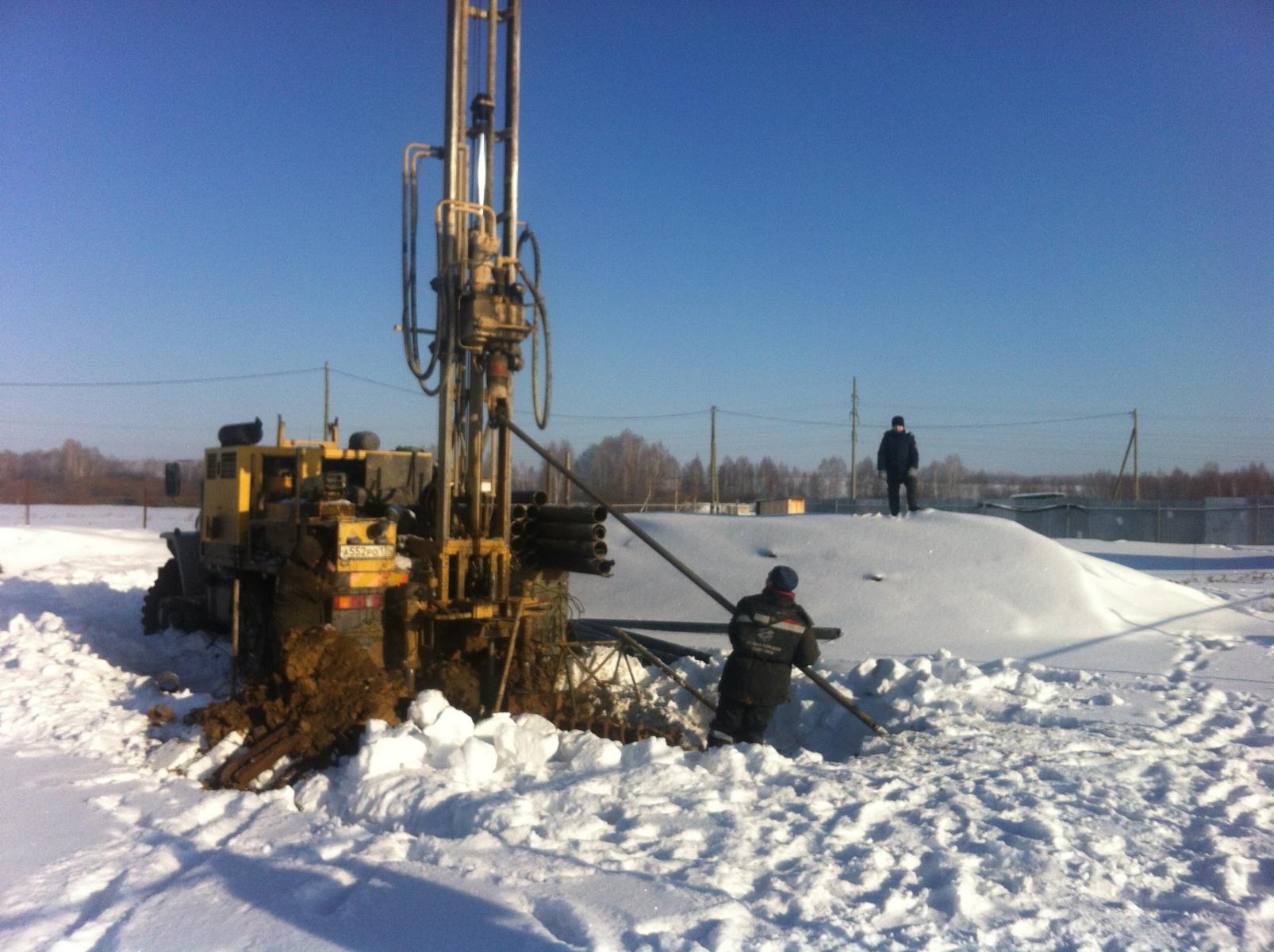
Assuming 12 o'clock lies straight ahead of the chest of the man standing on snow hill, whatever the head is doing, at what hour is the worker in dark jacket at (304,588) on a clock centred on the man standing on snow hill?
The worker in dark jacket is roughly at 1 o'clock from the man standing on snow hill.

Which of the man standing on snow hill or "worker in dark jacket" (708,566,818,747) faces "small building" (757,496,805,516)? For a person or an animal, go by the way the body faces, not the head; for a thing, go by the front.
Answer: the worker in dark jacket

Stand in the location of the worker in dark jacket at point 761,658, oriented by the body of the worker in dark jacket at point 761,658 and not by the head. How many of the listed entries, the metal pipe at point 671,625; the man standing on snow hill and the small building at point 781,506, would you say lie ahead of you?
3

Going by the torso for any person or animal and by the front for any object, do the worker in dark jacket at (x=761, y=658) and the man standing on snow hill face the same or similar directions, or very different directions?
very different directions

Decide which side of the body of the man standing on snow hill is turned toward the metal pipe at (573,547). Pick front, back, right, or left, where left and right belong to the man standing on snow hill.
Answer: front

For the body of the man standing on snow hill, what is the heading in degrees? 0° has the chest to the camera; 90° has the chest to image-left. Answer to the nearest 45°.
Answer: approximately 0°

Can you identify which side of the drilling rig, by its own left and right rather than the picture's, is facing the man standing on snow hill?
right

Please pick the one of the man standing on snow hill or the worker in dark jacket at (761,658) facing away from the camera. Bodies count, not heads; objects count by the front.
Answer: the worker in dark jacket

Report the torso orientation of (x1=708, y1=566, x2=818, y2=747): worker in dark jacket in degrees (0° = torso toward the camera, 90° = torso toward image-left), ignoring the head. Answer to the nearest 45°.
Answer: approximately 180°

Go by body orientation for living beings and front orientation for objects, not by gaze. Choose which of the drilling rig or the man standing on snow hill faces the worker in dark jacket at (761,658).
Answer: the man standing on snow hill

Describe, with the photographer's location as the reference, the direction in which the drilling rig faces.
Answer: facing away from the viewer and to the left of the viewer

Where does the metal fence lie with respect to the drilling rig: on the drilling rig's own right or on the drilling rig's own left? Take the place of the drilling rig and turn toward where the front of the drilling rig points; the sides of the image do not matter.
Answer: on the drilling rig's own right

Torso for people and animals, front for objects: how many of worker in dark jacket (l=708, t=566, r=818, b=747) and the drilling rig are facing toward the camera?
0

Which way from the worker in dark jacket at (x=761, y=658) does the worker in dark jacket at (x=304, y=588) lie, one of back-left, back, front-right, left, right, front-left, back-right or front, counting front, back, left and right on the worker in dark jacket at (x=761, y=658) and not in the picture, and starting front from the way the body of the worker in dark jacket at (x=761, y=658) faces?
left
